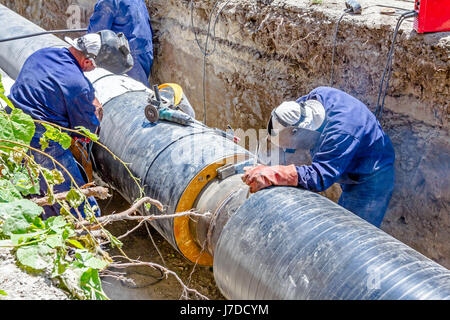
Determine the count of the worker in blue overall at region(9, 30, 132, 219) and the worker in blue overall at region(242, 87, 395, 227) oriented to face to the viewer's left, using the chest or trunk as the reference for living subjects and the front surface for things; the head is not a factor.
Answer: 1

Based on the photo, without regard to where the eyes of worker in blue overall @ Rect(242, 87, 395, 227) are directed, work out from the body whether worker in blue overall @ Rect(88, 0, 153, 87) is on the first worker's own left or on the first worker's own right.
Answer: on the first worker's own right

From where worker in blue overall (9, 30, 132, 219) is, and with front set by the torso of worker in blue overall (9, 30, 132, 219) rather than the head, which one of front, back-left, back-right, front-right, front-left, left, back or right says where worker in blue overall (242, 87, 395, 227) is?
front-right

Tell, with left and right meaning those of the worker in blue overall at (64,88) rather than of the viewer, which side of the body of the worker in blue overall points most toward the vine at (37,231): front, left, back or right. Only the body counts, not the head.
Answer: right

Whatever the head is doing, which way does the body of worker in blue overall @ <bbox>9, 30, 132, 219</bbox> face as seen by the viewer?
to the viewer's right

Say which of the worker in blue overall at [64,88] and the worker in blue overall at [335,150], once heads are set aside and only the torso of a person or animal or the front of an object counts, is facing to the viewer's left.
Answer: the worker in blue overall at [335,150]

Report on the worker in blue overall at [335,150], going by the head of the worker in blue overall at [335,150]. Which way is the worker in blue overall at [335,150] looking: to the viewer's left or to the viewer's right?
to the viewer's left

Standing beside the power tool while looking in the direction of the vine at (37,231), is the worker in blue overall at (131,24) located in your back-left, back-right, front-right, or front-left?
back-right

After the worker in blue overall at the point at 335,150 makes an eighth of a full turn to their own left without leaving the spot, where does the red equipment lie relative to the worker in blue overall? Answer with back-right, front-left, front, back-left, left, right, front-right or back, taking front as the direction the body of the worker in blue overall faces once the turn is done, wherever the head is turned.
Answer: back

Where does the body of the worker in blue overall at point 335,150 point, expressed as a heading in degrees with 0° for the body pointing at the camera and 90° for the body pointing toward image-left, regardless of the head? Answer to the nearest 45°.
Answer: approximately 90°

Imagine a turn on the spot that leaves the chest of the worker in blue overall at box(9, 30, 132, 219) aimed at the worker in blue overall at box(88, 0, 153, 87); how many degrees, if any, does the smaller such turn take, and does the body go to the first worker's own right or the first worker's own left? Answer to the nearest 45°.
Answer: approximately 90° to the first worker's own left

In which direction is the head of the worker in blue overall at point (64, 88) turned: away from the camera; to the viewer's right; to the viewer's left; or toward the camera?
to the viewer's right

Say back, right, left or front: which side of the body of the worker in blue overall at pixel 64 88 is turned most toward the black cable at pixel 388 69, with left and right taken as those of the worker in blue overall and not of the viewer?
front
